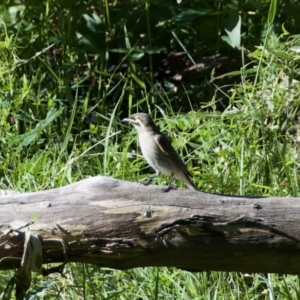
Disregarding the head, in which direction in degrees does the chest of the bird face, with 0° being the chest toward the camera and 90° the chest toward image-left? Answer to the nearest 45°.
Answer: approximately 90°

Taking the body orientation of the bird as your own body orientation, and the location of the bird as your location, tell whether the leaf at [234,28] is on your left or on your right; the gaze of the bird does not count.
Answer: on your right

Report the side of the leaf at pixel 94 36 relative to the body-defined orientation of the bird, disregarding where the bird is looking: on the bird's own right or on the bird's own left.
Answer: on the bird's own right

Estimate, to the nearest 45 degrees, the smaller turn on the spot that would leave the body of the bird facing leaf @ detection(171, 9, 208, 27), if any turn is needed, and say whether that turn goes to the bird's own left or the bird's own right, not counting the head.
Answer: approximately 90° to the bird's own right
